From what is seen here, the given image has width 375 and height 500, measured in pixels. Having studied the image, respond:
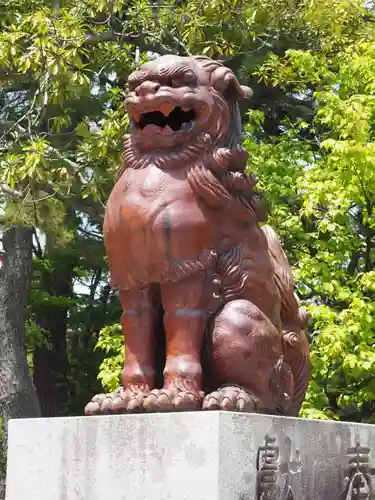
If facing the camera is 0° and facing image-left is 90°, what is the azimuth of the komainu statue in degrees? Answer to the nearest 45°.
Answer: approximately 45°
